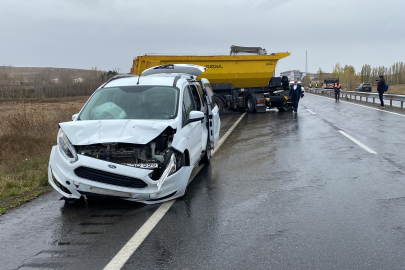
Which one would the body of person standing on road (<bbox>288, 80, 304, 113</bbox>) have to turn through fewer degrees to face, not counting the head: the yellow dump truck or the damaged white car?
the damaged white car

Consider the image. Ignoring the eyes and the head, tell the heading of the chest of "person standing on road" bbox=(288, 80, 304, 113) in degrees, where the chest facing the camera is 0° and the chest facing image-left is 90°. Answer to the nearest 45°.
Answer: approximately 0°

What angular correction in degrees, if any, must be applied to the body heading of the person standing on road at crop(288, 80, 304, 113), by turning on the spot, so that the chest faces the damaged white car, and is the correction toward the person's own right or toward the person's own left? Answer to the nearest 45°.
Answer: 0° — they already face it

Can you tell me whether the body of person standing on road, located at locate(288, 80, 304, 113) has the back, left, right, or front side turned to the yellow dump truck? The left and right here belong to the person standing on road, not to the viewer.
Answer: right
